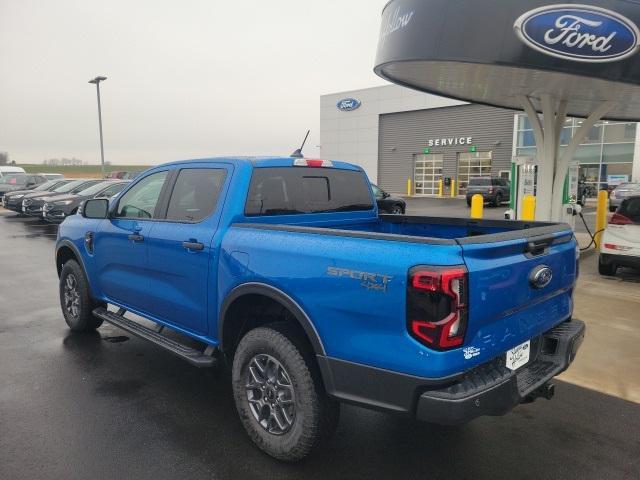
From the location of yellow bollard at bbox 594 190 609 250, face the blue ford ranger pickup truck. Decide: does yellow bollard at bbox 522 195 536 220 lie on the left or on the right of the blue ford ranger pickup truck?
right

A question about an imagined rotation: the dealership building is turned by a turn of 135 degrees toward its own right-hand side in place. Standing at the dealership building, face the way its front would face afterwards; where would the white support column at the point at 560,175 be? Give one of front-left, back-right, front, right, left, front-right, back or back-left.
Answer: back-left

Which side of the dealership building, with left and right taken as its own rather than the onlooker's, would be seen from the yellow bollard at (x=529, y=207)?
front

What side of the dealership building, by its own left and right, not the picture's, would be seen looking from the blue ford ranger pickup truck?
front

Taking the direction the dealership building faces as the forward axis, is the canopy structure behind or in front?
in front

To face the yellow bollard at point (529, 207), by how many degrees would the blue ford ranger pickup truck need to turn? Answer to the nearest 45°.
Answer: approximately 90° to its right

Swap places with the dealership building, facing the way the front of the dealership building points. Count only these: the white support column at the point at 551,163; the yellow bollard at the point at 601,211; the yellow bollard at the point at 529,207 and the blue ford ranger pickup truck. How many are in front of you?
4

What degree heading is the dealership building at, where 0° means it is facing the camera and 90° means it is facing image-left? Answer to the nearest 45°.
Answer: approximately 0°

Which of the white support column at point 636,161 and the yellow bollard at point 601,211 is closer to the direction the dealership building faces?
the yellow bollard

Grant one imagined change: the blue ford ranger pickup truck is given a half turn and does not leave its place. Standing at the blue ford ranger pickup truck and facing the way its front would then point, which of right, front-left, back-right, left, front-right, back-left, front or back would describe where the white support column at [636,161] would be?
left

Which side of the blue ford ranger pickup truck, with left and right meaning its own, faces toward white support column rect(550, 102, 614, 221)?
right

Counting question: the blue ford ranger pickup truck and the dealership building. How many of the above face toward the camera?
1

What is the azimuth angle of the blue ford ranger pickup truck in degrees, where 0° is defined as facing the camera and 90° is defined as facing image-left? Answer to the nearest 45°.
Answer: approximately 135°
